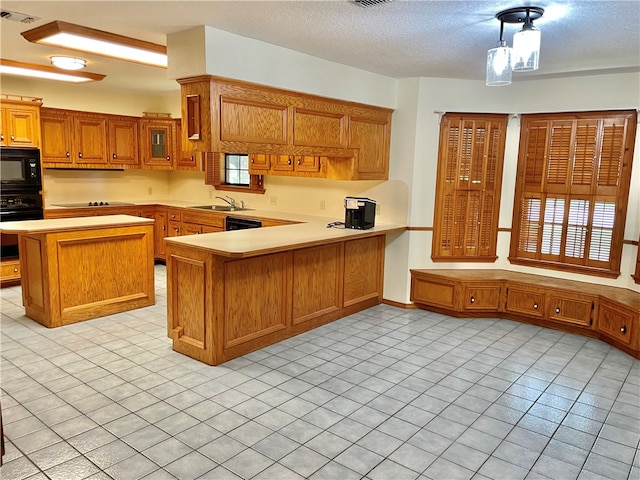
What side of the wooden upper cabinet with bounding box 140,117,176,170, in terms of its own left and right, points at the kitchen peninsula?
front

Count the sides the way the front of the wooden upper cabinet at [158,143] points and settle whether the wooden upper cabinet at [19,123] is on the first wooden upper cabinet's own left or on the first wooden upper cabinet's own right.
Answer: on the first wooden upper cabinet's own right

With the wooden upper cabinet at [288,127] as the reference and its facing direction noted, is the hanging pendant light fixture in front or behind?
in front

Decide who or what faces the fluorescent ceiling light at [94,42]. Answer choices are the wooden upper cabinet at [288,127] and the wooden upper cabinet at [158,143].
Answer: the wooden upper cabinet at [158,143]

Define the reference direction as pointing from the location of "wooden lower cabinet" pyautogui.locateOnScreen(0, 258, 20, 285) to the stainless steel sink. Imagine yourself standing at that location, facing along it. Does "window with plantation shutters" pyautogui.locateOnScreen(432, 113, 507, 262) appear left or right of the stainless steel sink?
right

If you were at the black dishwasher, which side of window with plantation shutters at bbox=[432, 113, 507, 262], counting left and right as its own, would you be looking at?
right

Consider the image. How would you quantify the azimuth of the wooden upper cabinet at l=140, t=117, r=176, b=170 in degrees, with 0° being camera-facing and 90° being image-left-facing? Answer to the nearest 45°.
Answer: approximately 0°

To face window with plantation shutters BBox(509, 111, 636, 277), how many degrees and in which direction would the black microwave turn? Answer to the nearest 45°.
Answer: approximately 45° to its left

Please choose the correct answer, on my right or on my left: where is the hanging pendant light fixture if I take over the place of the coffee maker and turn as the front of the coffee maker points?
on my left

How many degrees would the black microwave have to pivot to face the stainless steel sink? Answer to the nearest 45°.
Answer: approximately 90° to its left
